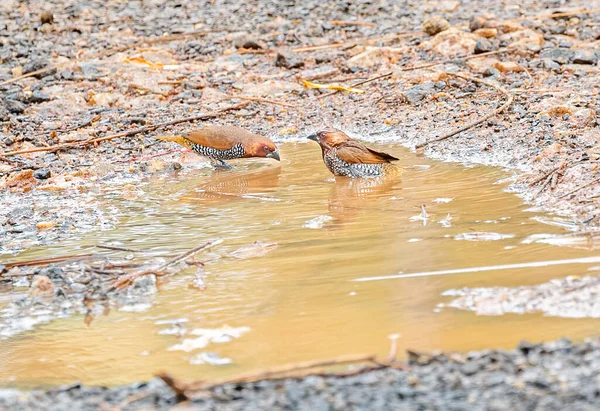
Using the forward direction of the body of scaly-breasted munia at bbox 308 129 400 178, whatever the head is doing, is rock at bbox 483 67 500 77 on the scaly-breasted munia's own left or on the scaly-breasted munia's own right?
on the scaly-breasted munia's own right

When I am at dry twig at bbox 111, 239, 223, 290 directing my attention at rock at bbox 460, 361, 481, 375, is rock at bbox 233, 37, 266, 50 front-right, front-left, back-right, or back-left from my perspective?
back-left

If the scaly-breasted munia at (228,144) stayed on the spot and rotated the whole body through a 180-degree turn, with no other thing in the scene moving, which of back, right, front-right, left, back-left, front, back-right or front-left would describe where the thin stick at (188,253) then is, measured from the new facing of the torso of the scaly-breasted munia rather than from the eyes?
left

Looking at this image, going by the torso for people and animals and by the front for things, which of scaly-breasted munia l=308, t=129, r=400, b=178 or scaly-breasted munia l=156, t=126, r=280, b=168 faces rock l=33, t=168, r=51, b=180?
scaly-breasted munia l=308, t=129, r=400, b=178

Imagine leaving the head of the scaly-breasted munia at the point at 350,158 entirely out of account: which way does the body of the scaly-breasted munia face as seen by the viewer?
to the viewer's left

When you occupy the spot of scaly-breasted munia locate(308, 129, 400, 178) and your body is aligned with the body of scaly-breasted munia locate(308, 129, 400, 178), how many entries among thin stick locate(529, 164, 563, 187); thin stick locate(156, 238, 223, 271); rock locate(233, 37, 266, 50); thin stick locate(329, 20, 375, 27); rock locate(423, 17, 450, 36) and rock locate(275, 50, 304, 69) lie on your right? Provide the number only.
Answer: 4

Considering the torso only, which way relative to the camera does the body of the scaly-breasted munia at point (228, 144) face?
to the viewer's right

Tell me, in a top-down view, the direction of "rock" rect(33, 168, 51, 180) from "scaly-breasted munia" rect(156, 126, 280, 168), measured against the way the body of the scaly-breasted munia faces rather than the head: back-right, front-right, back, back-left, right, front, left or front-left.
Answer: back

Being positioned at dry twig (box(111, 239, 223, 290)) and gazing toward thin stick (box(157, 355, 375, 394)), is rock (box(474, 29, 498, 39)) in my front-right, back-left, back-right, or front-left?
back-left

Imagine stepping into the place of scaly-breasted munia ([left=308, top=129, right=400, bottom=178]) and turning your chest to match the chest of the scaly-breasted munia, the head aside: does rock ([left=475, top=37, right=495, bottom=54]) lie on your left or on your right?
on your right

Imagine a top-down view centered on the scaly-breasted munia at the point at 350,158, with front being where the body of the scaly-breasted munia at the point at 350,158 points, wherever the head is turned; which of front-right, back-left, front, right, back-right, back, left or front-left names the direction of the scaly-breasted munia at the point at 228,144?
front-right

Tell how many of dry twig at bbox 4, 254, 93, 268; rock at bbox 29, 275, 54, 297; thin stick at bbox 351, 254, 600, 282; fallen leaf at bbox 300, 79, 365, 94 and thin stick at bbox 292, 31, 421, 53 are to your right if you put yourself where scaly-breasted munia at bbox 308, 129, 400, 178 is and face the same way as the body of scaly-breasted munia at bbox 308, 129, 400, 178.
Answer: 2

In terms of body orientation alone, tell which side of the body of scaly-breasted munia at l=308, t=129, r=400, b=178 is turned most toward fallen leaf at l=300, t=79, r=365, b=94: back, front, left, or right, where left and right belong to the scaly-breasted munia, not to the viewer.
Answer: right

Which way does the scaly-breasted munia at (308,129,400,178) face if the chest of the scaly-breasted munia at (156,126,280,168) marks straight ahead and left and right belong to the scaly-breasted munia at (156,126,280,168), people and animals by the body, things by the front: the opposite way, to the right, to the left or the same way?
the opposite way

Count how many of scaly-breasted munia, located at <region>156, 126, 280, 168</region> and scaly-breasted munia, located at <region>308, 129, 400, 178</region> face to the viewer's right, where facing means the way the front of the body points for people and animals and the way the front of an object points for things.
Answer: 1

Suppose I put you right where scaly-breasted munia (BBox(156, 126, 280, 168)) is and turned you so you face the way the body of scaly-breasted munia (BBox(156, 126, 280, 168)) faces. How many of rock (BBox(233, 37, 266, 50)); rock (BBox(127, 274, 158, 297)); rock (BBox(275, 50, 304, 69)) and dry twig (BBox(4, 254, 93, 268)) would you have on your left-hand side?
2
